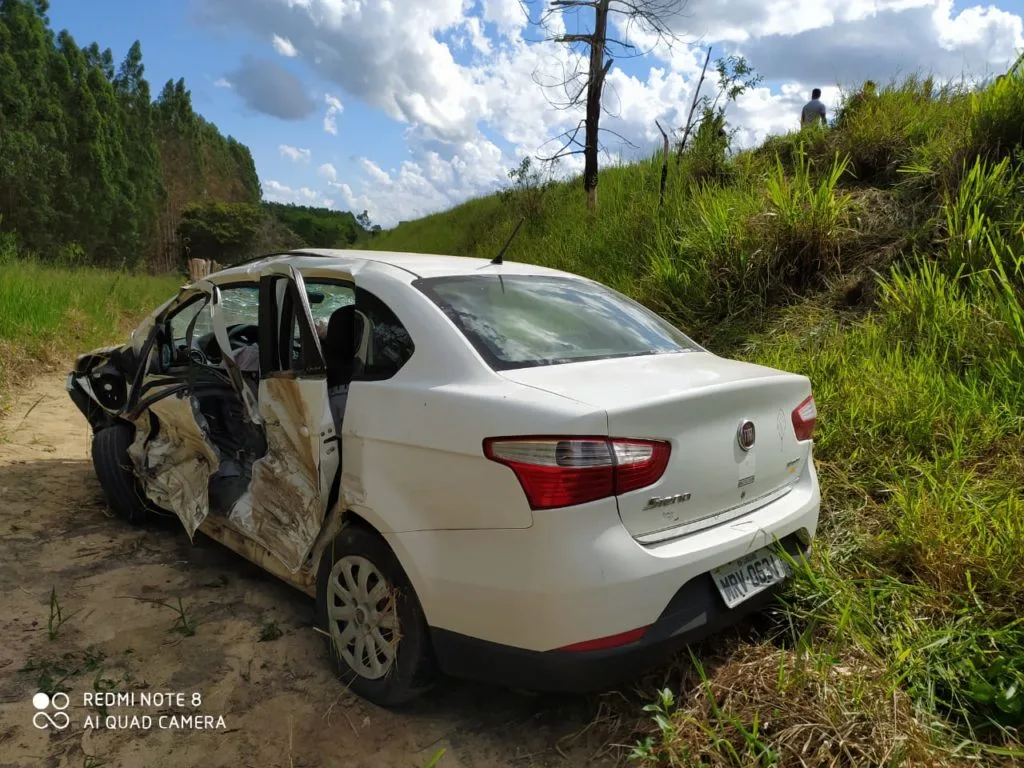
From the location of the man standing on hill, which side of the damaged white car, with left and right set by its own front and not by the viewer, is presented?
right

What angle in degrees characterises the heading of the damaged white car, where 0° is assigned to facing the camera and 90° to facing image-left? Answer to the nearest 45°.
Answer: approximately 135°
